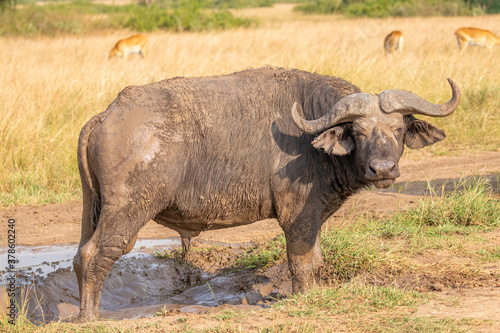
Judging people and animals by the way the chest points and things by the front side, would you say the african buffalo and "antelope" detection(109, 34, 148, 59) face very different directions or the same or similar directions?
very different directions

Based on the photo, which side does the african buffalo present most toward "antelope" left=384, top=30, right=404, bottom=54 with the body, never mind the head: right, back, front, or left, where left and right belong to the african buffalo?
left

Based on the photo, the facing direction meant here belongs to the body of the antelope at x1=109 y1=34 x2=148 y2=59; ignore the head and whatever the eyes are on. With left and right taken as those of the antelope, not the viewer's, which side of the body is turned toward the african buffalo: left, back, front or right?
left

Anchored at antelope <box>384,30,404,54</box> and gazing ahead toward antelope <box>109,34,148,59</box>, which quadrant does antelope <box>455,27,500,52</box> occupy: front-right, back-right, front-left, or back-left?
back-right

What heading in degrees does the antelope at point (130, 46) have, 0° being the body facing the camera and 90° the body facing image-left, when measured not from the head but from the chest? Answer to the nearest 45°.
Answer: approximately 90°

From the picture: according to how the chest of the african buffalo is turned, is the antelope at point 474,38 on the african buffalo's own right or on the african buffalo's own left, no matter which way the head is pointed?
on the african buffalo's own left

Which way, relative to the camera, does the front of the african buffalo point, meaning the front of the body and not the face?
to the viewer's right

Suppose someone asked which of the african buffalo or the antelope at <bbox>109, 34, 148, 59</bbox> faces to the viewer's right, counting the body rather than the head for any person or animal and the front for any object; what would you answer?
the african buffalo
